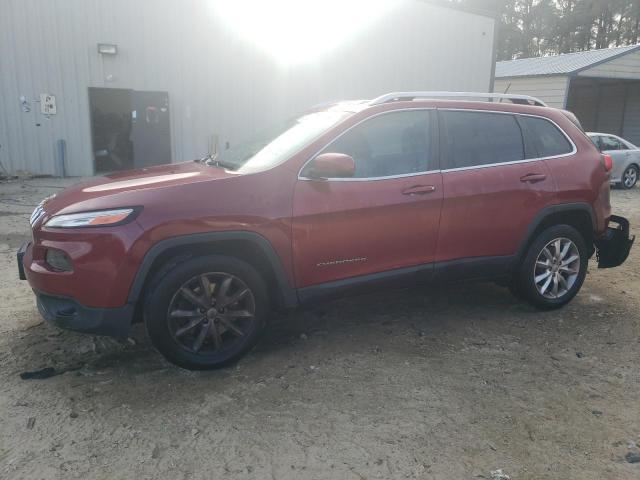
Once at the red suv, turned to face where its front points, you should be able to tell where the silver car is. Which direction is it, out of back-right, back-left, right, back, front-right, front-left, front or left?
back

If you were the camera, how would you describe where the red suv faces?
facing the viewer and to the left of the viewer

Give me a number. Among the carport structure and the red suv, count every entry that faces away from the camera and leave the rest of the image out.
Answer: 0

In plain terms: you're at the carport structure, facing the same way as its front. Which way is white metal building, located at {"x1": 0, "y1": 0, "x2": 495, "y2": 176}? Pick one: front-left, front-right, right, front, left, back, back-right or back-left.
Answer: right

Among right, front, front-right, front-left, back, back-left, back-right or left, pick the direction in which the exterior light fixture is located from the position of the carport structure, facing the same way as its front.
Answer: right

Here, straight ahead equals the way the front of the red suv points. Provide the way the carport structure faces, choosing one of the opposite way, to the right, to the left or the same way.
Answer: to the left

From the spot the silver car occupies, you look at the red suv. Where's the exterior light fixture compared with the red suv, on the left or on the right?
right

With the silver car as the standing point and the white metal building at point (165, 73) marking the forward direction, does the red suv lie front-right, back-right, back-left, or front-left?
front-left

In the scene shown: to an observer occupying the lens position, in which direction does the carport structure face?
facing the viewer and to the right of the viewer

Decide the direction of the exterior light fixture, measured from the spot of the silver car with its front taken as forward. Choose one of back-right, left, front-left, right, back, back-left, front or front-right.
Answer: left

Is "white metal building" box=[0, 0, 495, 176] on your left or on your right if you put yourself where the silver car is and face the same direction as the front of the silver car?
on your left
